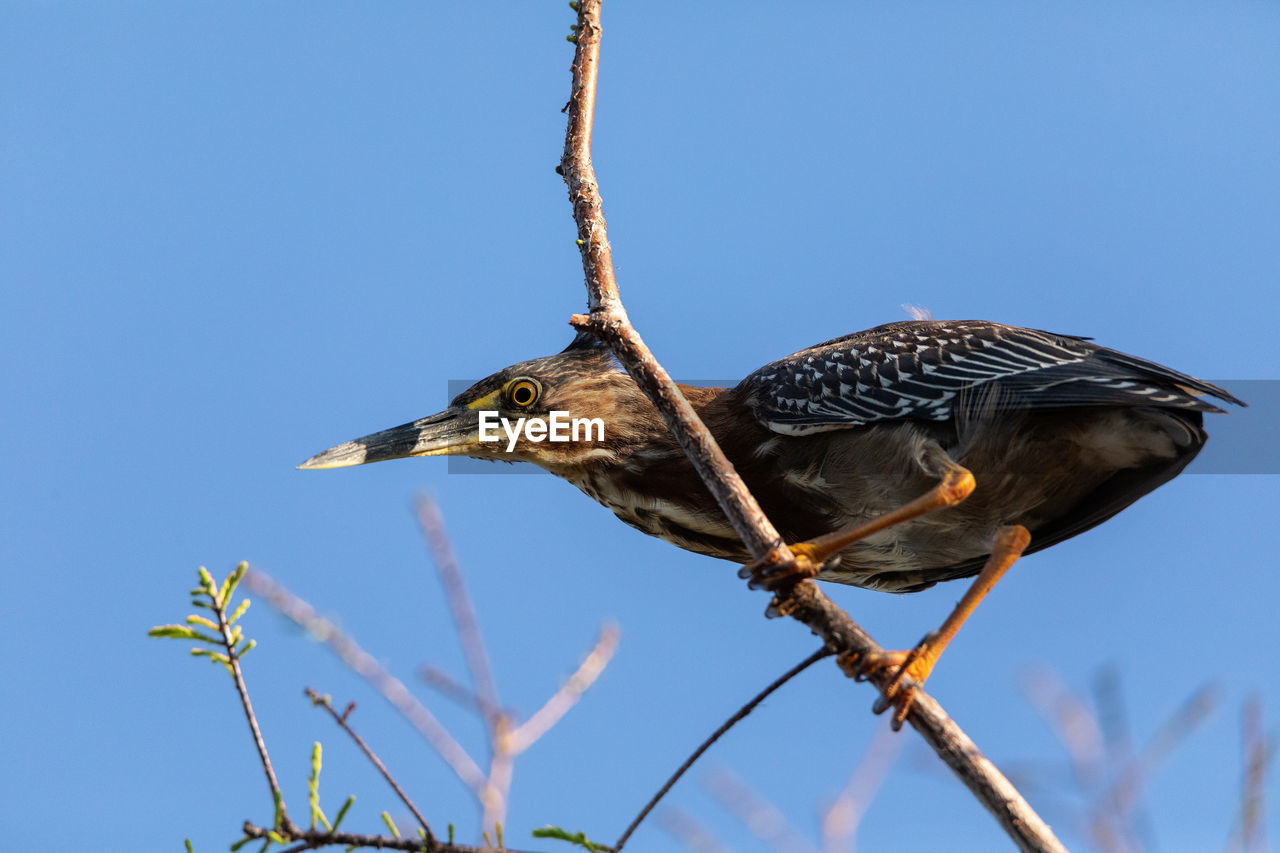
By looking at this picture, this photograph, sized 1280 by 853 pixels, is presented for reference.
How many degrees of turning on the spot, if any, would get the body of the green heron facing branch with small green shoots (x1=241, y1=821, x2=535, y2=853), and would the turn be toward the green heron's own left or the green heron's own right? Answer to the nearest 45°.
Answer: approximately 45° to the green heron's own left

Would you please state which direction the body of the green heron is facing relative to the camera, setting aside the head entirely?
to the viewer's left
